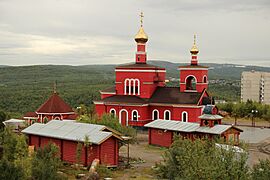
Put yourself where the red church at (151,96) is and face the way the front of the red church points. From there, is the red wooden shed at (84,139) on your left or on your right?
on your right

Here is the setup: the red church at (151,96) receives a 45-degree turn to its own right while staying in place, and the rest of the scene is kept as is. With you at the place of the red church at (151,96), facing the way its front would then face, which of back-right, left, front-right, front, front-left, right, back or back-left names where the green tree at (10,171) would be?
front-right

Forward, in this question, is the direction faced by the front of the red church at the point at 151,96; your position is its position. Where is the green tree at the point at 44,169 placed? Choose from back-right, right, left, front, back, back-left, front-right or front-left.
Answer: right

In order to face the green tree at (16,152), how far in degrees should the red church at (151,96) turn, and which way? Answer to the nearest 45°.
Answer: approximately 90° to its right

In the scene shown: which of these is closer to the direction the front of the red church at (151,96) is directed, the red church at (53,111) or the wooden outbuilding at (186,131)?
the wooden outbuilding

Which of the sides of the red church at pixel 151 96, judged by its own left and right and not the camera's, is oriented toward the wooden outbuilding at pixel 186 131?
right

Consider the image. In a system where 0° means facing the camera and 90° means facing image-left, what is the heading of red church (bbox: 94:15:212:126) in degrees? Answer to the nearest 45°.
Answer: approximately 270°

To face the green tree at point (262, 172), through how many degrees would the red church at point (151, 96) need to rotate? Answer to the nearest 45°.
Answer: approximately 90° to its right

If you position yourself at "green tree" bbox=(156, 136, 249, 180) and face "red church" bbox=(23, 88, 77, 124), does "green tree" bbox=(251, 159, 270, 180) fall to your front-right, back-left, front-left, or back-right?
back-right
